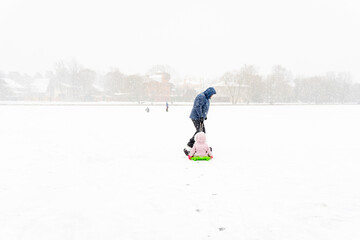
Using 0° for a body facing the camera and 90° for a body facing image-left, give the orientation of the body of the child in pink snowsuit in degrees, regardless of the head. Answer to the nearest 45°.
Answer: approximately 180°
